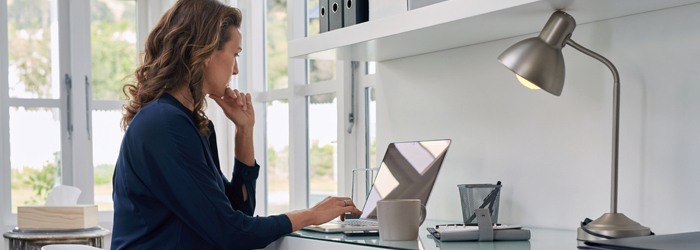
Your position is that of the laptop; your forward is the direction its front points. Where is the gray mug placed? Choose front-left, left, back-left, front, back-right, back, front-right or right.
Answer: front-left

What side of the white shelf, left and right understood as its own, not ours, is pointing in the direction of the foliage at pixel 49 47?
right

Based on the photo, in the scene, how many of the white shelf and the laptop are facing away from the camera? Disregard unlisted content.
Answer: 0

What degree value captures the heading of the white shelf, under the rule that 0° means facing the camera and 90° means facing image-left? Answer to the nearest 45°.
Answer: approximately 45°

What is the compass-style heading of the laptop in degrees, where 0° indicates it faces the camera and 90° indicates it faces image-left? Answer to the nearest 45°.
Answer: approximately 45°

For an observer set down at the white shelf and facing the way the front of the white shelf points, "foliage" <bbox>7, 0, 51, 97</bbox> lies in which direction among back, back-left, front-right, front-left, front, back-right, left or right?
right

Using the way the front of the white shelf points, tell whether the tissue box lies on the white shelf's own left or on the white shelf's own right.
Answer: on the white shelf's own right

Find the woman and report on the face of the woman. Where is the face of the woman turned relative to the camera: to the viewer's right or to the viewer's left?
to the viewer's right
